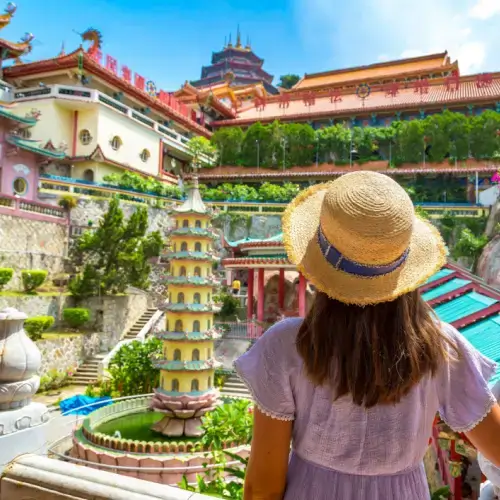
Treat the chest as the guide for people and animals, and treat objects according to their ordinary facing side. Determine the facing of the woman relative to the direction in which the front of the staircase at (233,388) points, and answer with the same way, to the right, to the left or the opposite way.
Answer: the opposite way

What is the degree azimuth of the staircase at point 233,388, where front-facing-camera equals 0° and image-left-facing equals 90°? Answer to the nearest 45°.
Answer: approximately 0°

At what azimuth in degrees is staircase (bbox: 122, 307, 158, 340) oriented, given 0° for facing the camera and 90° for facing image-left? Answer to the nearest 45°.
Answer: approximately 45°

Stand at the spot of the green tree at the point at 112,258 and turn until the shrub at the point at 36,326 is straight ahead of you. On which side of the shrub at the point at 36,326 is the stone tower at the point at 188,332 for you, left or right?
left

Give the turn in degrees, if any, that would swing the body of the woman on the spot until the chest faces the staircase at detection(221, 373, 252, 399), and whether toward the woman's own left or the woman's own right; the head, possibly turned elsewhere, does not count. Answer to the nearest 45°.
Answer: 0° — they already face it

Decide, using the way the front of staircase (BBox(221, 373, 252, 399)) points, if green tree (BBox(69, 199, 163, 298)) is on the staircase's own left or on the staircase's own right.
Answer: on the staircase's own right

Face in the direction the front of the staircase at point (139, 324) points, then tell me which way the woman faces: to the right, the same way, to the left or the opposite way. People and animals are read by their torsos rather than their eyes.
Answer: the opposite way

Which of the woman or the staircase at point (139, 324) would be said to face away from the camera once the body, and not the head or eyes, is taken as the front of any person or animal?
the woman

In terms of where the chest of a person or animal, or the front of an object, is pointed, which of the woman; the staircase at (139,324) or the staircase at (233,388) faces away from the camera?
the woman

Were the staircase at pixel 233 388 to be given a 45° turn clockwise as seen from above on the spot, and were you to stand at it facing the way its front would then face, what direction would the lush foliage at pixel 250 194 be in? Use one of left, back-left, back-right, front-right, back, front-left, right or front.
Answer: back-right

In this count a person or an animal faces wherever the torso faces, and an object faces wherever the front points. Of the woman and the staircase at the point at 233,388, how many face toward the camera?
1

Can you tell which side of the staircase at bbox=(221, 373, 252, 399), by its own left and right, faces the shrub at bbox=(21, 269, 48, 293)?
right

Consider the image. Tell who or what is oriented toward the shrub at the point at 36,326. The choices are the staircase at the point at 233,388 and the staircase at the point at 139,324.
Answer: the staircase at the point at 139,324

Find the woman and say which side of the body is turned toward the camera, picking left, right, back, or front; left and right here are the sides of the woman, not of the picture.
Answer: back

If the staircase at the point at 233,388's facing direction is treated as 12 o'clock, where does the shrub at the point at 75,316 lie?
The shrub is roughly at 4 o'clock from the staircase.
